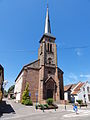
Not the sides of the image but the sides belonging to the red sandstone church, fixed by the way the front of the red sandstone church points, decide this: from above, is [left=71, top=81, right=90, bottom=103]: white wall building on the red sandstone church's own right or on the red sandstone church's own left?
on the red sandstone church's own left

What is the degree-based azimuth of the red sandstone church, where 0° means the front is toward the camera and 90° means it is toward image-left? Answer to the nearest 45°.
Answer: approximately 315°
